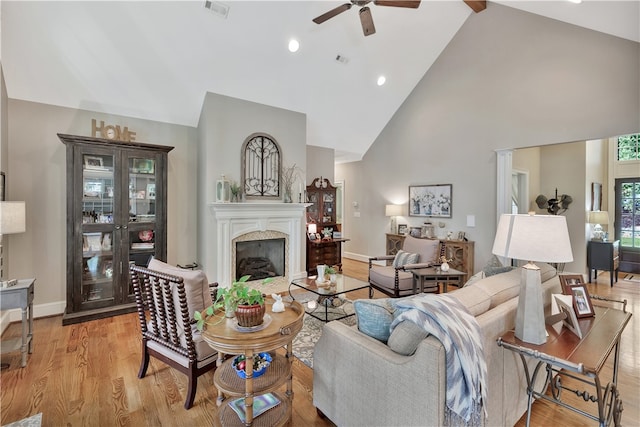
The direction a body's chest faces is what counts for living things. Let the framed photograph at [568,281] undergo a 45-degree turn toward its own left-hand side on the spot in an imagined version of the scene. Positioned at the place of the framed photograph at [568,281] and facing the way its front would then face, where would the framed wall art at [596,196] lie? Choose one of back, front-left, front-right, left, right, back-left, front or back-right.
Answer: back-left

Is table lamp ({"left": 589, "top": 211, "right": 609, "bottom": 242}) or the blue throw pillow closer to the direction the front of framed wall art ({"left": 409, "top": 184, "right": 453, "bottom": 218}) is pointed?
the blue throw pillow

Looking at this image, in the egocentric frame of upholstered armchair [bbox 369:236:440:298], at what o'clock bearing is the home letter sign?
The home letter sign is roughly at 1 o'clock from the upholstered armchair.

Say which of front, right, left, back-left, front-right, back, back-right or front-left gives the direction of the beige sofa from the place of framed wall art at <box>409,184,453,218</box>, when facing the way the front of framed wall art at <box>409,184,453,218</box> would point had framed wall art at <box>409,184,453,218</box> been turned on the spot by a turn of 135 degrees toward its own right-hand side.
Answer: back

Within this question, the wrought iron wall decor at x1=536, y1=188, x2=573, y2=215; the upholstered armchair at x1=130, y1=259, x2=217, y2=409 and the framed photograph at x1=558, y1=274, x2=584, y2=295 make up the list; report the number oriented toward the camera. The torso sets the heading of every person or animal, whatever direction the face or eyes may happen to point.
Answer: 2

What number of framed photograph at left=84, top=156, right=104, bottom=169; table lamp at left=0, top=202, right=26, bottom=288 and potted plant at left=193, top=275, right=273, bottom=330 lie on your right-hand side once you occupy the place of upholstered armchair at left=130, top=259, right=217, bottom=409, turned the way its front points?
1

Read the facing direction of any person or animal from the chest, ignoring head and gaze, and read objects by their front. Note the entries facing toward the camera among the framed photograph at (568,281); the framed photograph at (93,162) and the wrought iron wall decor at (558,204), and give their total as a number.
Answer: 3

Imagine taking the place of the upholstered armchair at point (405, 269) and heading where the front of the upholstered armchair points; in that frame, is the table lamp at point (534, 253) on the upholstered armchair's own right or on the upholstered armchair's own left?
on the upholstered armchair's own left

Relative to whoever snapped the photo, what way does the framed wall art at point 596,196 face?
facing the viewer and to the right of the viewer
